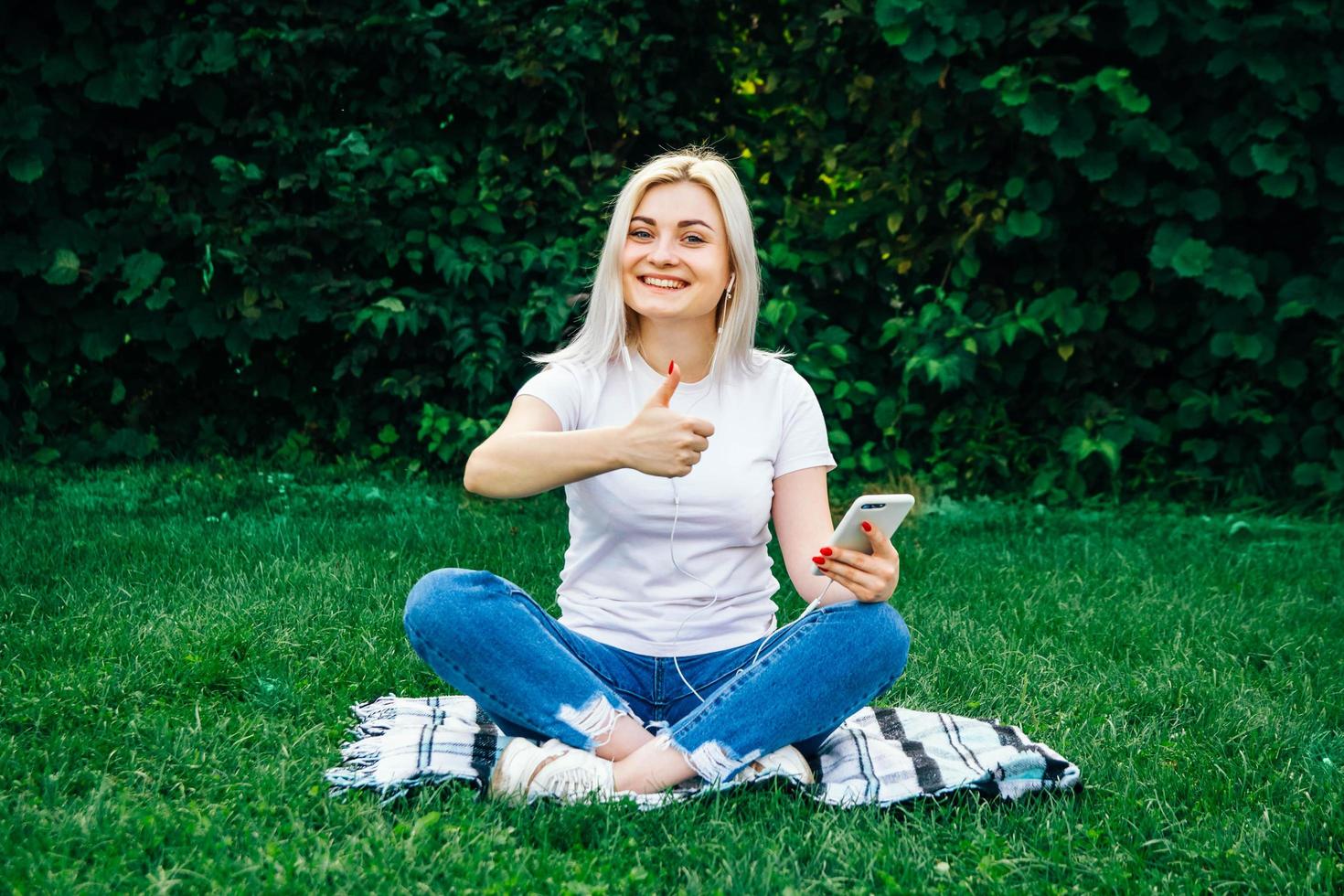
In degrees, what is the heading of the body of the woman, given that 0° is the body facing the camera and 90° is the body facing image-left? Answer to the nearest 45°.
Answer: approximately 0°
